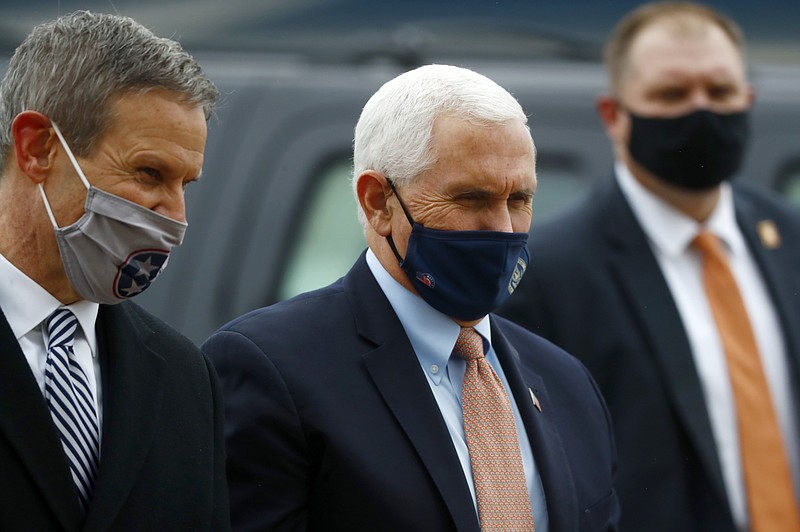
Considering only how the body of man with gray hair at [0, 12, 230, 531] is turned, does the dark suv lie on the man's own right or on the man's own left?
on the man's own left

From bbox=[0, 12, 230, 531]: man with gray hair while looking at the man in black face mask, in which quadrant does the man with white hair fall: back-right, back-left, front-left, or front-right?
front-right

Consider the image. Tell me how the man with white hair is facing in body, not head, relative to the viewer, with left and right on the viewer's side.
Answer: facing the viewer and to the right of the viewer

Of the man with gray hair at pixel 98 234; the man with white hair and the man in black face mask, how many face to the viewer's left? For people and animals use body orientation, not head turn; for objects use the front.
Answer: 0

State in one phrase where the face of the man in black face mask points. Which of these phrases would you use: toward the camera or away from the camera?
toward the camera

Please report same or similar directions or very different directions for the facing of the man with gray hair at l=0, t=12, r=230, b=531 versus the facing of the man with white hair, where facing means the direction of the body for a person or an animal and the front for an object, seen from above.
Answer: same or similar directions

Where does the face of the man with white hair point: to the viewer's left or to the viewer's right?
to the viewer's right

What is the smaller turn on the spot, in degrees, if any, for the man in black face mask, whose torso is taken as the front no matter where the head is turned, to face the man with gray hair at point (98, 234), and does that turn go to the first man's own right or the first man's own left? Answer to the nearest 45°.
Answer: approximately 90° to the first man's own right

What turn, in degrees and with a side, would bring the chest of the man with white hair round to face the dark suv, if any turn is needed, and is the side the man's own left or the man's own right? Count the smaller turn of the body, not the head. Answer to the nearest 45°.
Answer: approximately 135° to the man's own left

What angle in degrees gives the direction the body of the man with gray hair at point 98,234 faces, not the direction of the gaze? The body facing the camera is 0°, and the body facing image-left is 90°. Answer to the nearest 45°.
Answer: approximately 315°
